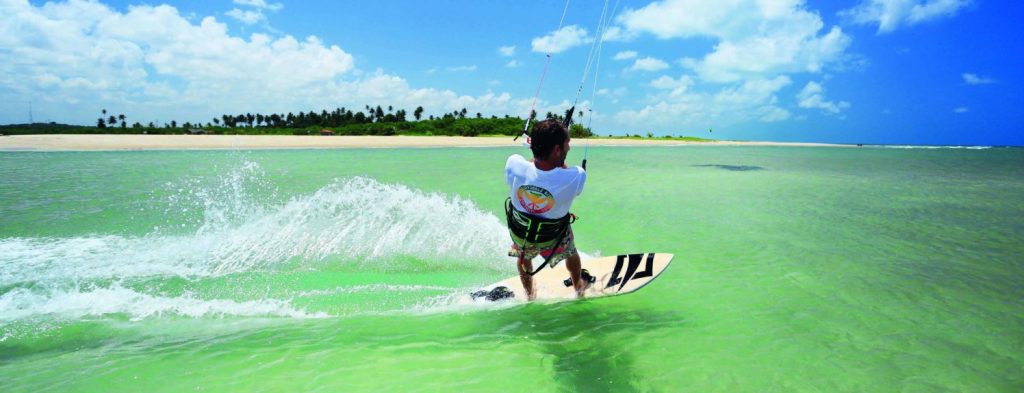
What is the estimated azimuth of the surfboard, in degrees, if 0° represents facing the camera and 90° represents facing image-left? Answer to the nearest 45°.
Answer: approximately 270°
